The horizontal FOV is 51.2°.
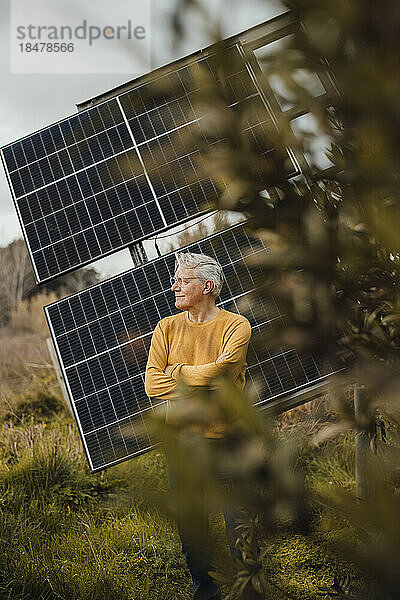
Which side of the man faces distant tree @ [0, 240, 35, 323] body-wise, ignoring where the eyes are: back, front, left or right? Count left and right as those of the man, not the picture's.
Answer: back

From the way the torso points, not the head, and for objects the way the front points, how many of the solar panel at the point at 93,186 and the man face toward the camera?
2

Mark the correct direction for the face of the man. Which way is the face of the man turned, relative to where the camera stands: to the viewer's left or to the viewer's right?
to the viewer's left

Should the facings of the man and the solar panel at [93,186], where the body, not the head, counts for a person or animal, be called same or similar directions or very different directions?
same or similar directions

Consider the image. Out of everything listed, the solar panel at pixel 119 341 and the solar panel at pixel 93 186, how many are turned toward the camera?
2

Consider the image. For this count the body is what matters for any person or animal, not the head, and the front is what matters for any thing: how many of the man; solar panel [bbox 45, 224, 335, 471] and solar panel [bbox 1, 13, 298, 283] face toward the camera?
3

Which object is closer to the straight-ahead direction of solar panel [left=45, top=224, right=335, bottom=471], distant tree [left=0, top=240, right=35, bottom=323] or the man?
the man

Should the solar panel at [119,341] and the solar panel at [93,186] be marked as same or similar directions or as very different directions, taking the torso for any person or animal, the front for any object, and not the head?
same or similar directions

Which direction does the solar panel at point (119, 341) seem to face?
toward the camera

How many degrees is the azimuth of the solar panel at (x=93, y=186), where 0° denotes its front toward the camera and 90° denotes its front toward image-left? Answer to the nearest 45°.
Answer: approximately 0°

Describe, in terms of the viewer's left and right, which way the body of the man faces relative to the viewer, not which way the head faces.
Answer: facing the viewer
